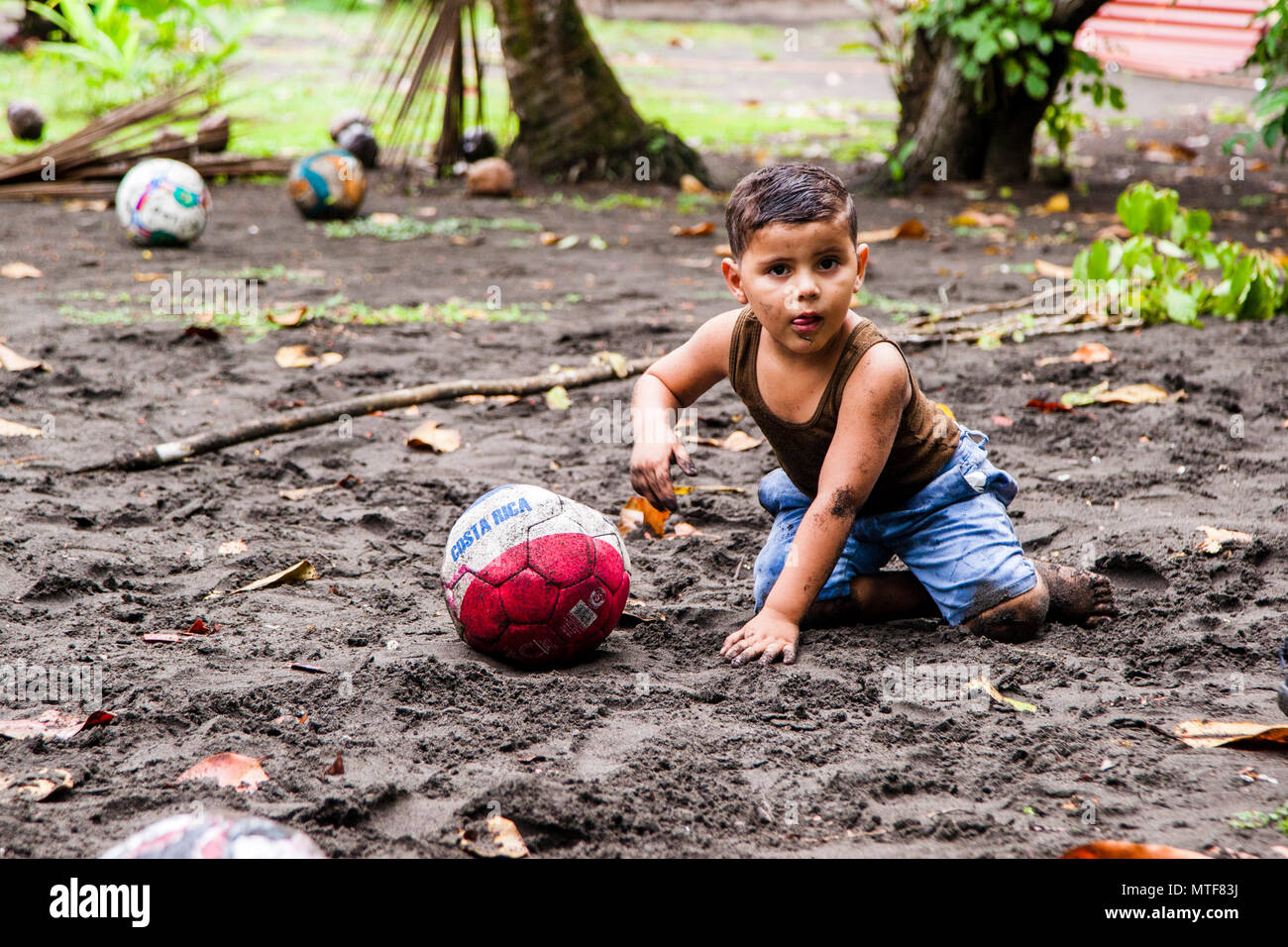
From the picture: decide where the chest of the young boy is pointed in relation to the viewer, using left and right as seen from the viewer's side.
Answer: facing the viewer and to the left of the viewer

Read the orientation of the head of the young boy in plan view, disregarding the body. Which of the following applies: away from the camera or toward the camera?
toward the camera

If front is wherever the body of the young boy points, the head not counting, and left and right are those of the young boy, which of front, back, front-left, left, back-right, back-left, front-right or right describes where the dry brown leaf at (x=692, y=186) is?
back-right

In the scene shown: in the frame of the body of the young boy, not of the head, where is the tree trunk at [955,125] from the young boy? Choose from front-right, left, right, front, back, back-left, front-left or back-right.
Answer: back-right

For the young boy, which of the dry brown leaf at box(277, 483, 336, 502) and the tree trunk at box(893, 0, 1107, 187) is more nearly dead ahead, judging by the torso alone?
the dry brown leaf

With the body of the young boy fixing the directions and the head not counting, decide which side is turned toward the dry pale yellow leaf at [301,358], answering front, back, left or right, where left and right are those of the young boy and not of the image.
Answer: right

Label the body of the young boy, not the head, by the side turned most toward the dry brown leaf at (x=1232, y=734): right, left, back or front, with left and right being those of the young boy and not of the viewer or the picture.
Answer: left

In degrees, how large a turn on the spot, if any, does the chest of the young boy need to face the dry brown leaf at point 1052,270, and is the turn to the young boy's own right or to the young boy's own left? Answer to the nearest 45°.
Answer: approximately 135° to the young boy's own right

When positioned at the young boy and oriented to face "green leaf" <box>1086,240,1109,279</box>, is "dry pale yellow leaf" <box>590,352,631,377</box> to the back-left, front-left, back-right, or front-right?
front-left

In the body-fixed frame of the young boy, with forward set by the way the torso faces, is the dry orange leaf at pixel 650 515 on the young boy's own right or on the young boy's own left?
on the young boy's own right

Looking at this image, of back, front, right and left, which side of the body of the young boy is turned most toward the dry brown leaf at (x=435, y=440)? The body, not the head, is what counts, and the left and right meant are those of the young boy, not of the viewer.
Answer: right

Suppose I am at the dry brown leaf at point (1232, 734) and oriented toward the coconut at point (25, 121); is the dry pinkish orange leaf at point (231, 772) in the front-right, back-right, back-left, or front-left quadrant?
front-left
